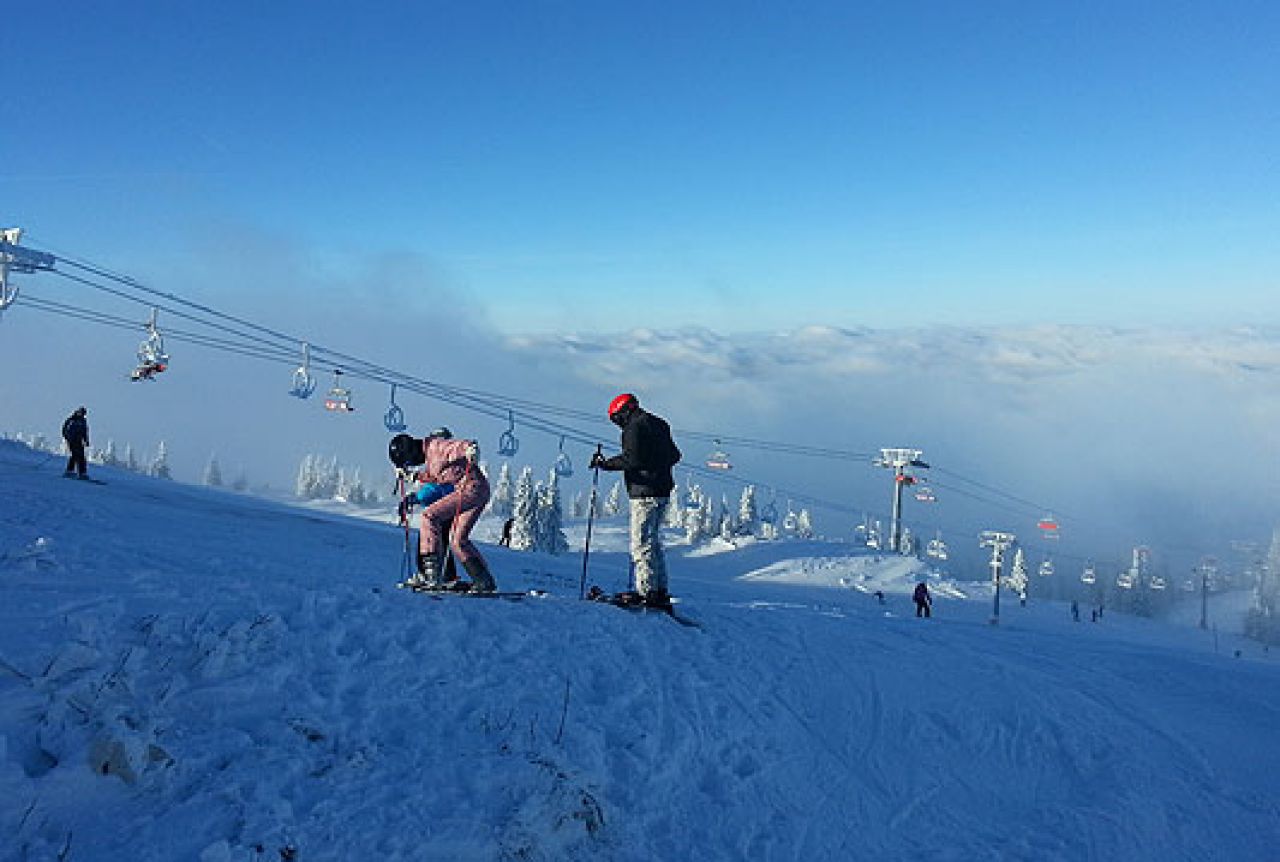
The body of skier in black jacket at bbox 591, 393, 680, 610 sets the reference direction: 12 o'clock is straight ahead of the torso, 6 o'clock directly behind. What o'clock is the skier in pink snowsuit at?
The skier in pink snowsuit is roughly at 12 o'clock from the skier in black jacket.

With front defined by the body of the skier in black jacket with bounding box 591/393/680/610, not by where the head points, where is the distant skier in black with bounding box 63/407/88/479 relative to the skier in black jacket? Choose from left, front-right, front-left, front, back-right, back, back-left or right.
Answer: front-right

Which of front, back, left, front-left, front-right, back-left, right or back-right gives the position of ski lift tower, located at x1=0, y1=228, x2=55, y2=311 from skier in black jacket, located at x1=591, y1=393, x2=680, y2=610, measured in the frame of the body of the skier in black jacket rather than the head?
front-right

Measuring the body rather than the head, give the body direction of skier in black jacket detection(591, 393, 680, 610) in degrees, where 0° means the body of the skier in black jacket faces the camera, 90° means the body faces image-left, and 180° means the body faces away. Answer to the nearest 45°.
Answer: approximately 90°

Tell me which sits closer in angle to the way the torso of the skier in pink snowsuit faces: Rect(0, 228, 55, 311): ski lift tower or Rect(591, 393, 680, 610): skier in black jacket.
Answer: the ski lift tower

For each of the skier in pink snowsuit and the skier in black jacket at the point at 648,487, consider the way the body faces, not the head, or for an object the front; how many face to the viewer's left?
2

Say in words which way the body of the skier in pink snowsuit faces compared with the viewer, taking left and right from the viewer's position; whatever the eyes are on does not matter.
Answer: facing to the left of the viewer

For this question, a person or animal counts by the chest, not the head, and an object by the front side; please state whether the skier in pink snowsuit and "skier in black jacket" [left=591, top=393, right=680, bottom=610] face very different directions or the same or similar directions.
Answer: same or similar directions

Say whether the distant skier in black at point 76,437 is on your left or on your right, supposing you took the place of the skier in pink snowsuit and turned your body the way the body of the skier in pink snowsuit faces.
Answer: on your right

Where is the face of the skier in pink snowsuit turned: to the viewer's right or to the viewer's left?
to the viewer's left

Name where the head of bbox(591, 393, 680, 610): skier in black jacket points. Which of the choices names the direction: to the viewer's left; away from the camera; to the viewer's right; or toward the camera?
to the viewer's left

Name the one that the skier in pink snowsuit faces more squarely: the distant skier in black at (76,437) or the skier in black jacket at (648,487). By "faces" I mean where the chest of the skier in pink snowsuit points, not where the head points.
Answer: the distant skier in black

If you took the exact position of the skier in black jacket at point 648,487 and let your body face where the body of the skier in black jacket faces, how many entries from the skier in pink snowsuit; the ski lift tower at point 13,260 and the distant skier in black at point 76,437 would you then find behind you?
0

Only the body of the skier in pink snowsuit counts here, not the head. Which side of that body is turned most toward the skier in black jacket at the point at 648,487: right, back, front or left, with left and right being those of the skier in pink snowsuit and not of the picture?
back
